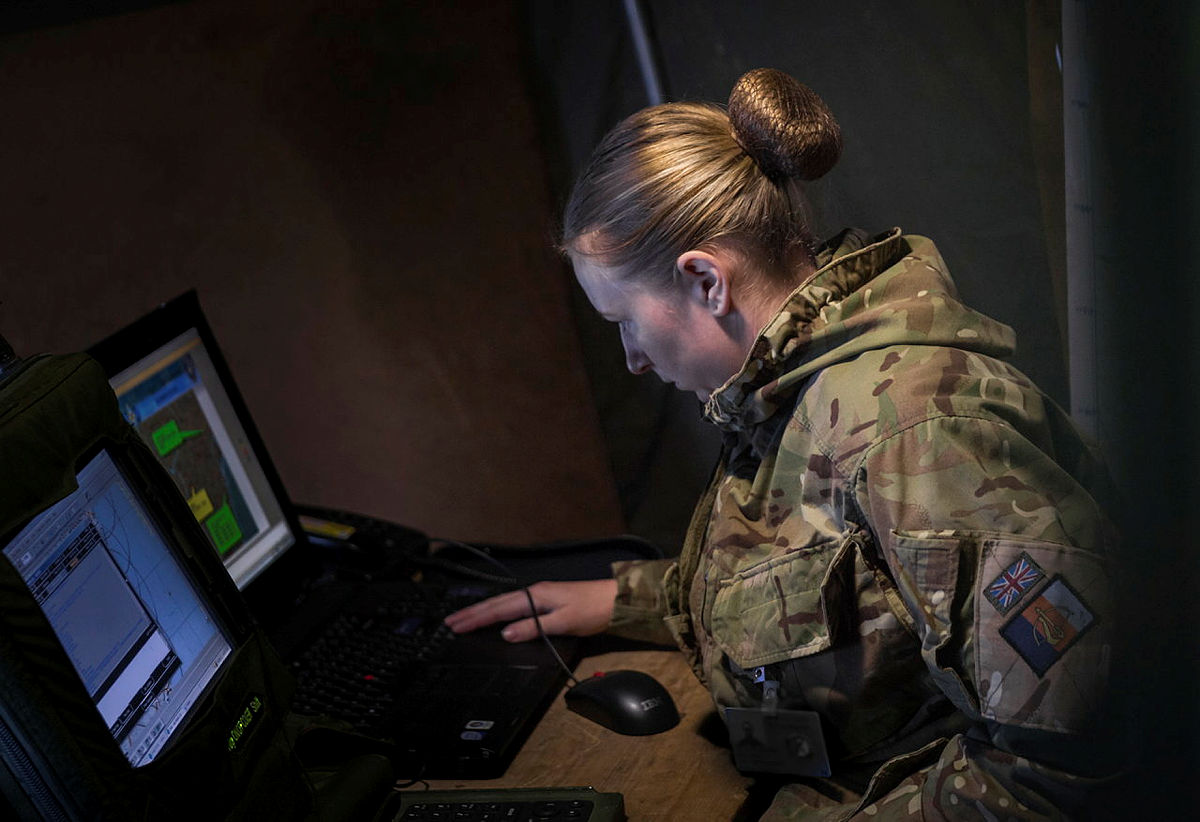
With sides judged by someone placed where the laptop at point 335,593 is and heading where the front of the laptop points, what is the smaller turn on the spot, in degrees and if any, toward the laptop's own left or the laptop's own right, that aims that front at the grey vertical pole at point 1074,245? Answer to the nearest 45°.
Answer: approximately 45° to the laptop's own left

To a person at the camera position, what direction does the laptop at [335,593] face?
facing the viewer and to the right of the viewer

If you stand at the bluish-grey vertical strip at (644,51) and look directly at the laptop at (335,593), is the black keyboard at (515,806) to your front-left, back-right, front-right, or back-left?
front-left

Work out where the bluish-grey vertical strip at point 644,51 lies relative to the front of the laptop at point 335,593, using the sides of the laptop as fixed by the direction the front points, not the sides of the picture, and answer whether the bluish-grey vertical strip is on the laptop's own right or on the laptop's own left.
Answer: on the laptop's own left
